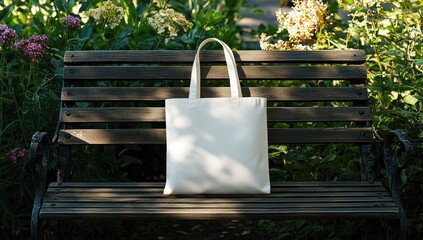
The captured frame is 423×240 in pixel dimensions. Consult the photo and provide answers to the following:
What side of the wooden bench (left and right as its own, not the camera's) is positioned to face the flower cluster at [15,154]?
right

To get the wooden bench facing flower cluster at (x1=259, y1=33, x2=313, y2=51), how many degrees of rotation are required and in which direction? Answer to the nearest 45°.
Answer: approximately 135° to its left

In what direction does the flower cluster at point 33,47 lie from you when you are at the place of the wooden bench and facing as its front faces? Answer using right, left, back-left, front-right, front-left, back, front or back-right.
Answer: right

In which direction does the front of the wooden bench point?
toward the camera
